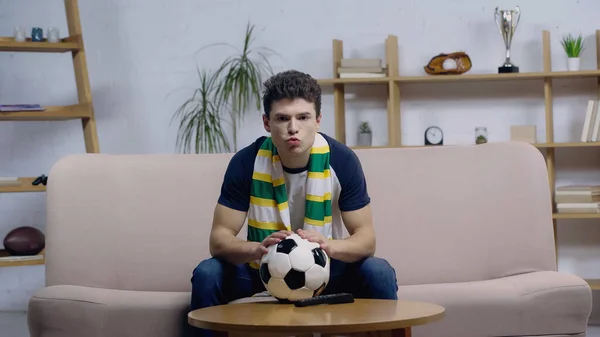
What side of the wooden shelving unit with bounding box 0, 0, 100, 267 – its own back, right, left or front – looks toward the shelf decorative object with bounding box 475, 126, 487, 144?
left

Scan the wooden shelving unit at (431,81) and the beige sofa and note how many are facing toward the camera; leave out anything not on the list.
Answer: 2

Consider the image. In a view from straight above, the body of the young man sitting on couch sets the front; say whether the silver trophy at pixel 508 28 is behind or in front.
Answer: behind

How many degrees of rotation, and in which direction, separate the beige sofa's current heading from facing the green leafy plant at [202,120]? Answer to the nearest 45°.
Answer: approximately 135° to its right

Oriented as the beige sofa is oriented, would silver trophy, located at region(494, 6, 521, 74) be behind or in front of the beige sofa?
behind

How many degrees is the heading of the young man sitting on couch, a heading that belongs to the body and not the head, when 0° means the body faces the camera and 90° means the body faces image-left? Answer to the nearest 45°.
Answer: approximately 0°

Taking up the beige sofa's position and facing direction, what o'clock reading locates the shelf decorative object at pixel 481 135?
The shelf decorative object is roughly at 7 o'clock from the beige sofa.
